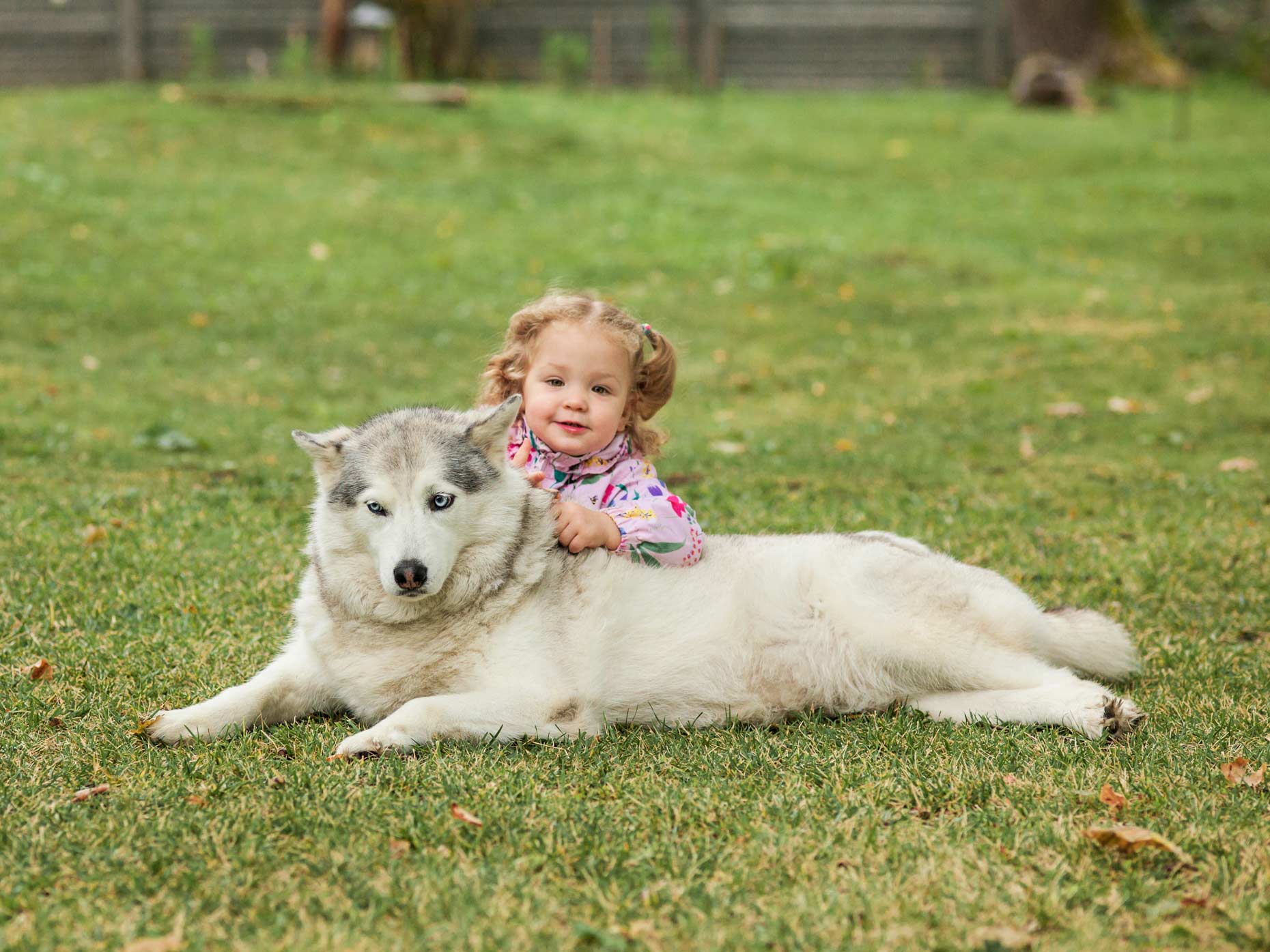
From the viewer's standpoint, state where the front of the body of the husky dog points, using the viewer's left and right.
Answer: facing to the left of the viewer

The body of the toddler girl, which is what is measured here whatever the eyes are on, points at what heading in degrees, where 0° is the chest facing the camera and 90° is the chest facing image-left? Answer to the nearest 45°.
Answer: approximately 45°

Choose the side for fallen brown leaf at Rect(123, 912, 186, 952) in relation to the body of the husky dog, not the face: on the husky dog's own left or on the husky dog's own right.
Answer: on the husky dog's own left

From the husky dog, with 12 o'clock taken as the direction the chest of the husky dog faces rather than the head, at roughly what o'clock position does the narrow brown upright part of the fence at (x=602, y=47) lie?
The narrow brown upright part of the fence is roughly at 3 o'clock from the husky dog.

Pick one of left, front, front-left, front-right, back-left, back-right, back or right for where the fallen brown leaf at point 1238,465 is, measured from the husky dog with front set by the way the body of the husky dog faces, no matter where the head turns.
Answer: back-right

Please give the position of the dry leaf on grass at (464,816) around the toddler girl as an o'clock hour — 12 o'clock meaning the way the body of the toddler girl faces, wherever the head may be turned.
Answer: The dry leaf on grass is roughly at 11 o'clock from the toddler girl.

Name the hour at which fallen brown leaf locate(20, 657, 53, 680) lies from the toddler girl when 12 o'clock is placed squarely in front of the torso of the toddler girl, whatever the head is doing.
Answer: The fallen brown leaf is roughly at 1 o'clock from the toddler girl.

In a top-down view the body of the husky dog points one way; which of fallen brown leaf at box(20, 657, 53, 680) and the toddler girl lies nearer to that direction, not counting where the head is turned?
the fallen brown leaf

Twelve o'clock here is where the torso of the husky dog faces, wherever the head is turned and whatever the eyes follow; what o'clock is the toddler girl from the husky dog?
The toddler girl is roughly at 3 o'clock from the husky dog.
